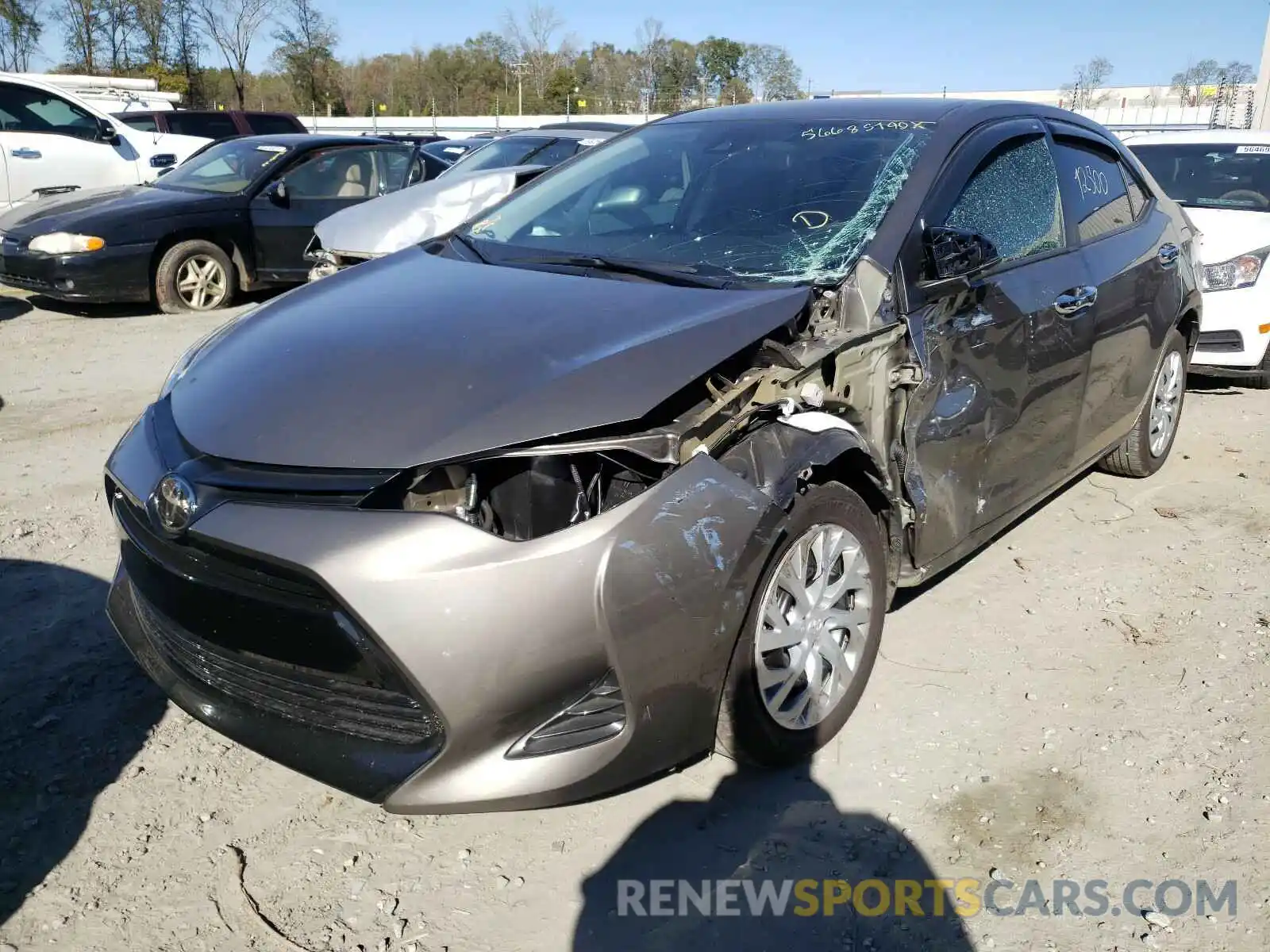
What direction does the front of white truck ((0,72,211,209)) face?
to the viewer's right

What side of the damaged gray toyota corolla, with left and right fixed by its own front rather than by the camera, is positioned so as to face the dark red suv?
right

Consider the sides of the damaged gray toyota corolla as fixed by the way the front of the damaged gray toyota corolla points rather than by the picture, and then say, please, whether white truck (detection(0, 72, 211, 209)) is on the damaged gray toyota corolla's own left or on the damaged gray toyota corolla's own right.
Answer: on the damaged gray toyota corolla's own right

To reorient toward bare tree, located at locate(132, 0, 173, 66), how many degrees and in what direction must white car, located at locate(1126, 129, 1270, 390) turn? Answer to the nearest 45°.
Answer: approximately 90° to its right

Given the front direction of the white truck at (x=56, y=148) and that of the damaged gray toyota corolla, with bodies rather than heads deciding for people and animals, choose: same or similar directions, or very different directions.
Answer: very different directions

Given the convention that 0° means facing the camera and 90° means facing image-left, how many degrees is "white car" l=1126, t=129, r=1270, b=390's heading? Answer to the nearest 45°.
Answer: approximately 45°

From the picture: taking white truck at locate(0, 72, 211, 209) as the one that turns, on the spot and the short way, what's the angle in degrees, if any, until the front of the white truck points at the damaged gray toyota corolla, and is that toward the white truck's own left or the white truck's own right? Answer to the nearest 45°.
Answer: approximately 90° to the white truck's own right

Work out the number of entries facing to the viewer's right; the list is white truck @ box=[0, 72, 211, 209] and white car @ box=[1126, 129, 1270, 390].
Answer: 1

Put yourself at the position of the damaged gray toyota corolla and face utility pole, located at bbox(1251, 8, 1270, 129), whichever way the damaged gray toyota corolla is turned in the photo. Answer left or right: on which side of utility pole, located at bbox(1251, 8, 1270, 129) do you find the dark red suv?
left

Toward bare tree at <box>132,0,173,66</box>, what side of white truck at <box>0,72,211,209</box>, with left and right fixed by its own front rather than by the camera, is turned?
left

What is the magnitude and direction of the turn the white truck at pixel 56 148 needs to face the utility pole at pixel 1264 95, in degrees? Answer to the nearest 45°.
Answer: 0° — it already faces it
